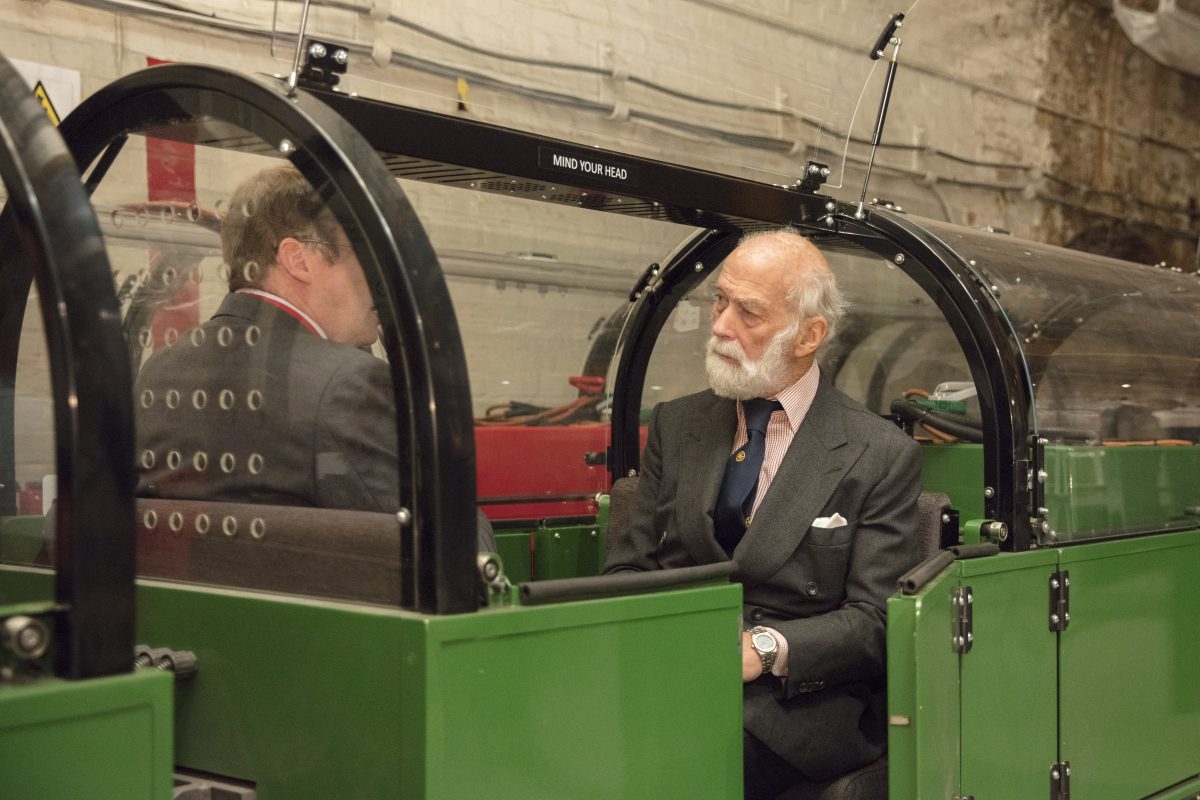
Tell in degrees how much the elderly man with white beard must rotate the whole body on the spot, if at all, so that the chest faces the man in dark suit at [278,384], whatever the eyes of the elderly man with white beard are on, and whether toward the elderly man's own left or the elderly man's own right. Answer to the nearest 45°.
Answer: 0° — they already face them

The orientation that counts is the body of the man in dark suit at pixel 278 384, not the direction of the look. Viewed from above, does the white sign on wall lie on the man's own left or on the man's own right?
on the man's own left

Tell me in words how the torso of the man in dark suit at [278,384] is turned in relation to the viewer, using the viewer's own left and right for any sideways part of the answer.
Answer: facing away from the viewer and to the right of the viewer

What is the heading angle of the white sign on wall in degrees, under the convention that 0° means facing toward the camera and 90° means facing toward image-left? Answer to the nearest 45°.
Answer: approximately 0°

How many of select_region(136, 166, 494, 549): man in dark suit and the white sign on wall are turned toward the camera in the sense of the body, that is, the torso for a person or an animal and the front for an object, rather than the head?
1

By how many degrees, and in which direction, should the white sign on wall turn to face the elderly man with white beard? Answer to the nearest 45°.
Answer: approximately 45° to its left

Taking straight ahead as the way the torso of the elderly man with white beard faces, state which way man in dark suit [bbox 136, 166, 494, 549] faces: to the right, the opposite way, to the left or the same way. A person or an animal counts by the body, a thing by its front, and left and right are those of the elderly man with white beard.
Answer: the opposite way

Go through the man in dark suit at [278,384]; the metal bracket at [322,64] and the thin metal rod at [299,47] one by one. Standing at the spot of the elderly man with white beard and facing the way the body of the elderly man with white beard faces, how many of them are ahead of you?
3

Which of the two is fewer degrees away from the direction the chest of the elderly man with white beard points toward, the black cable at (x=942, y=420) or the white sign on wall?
the white sign on wall

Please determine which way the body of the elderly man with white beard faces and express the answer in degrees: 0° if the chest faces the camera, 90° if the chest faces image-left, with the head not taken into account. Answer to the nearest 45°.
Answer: approximately 45°

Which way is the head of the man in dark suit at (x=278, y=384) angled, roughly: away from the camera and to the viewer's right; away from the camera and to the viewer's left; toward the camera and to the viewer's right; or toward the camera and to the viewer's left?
away from the camera and to the viewer's right
